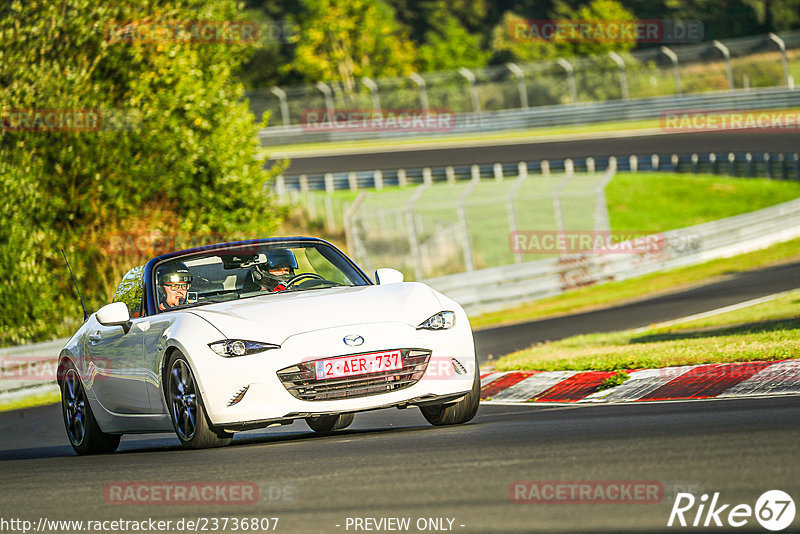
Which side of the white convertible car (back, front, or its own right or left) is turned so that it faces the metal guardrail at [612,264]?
back

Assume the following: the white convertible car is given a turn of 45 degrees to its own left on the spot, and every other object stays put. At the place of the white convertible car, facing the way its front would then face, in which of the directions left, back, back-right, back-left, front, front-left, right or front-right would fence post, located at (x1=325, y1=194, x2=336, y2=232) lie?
left

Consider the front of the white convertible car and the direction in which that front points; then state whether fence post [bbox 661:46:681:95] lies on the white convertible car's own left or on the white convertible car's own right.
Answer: on the white convertible car's own left

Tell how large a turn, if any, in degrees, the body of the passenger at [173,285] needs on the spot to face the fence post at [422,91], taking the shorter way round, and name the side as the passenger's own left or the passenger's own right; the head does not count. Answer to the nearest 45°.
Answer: approximately 135° to the passenger's own left

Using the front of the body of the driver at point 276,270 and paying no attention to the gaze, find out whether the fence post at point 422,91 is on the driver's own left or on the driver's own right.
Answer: on the driver's own left

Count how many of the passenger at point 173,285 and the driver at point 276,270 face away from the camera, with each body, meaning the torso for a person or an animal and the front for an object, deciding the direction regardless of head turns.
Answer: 0

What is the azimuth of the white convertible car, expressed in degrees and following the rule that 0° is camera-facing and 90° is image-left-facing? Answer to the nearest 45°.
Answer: approximately 315°

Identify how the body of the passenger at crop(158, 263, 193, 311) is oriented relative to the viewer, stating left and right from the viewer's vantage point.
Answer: facing the viewer and to the right of the viewer

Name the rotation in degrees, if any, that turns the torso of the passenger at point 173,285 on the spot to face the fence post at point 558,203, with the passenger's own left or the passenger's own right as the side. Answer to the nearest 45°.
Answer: approximately 90° to the passenger's own left

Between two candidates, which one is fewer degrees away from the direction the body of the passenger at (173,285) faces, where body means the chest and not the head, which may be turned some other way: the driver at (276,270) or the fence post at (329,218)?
the driver

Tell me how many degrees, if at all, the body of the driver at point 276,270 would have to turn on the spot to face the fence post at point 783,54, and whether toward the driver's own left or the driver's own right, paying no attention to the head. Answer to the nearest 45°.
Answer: approximately 90° to the driver's own left

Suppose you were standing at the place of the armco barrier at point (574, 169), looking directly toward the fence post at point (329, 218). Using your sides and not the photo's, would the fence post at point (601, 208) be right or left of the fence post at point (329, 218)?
left
